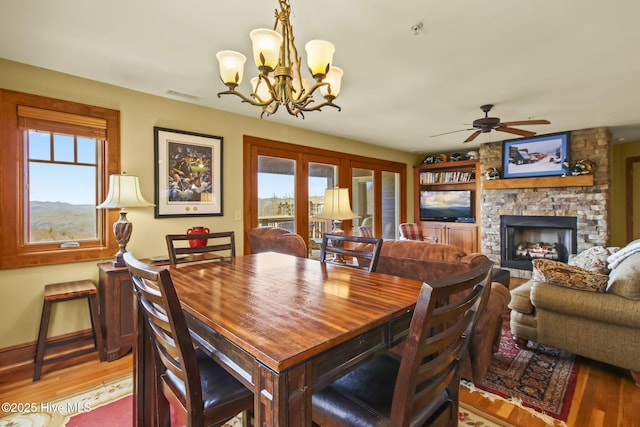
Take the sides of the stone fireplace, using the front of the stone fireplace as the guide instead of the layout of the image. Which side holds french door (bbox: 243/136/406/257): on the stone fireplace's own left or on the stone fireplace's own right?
on the stone fireplace's own right

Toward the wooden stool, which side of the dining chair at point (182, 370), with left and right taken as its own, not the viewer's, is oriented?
left

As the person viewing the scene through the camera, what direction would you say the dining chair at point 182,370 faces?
facing away from the viewer and to the right of the viewer

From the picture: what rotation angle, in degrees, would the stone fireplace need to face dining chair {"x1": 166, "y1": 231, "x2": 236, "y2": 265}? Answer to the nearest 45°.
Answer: approximately 45° to its right

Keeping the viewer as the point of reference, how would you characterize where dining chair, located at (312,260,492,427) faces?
facing away from the viewer and to the left of the viewer
